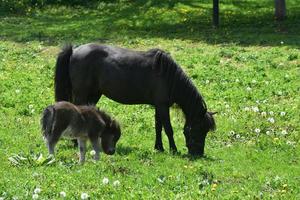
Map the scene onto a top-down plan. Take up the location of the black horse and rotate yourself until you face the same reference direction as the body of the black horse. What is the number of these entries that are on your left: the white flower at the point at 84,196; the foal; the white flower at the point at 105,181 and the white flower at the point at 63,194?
0

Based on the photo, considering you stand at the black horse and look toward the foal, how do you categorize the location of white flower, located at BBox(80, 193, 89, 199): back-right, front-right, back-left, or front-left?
front-left

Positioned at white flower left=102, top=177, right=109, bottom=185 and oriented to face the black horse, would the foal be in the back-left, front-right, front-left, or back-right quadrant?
front-left

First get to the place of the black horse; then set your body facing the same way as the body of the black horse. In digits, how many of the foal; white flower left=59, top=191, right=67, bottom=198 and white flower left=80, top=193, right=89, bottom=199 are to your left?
0

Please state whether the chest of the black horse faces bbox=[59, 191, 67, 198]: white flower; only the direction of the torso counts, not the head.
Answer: no

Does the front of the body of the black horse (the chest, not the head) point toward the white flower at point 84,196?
no

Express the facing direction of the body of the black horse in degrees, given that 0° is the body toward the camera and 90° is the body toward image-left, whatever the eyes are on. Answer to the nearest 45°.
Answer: approximately 270°

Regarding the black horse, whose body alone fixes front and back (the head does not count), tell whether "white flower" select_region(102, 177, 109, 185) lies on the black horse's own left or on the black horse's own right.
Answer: on the black horse's own right

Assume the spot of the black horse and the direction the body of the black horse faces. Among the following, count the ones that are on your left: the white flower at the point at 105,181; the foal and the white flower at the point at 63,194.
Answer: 0

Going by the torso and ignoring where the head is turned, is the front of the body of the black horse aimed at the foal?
no

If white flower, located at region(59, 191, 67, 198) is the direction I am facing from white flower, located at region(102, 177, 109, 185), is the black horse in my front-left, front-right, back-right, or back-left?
back-right
